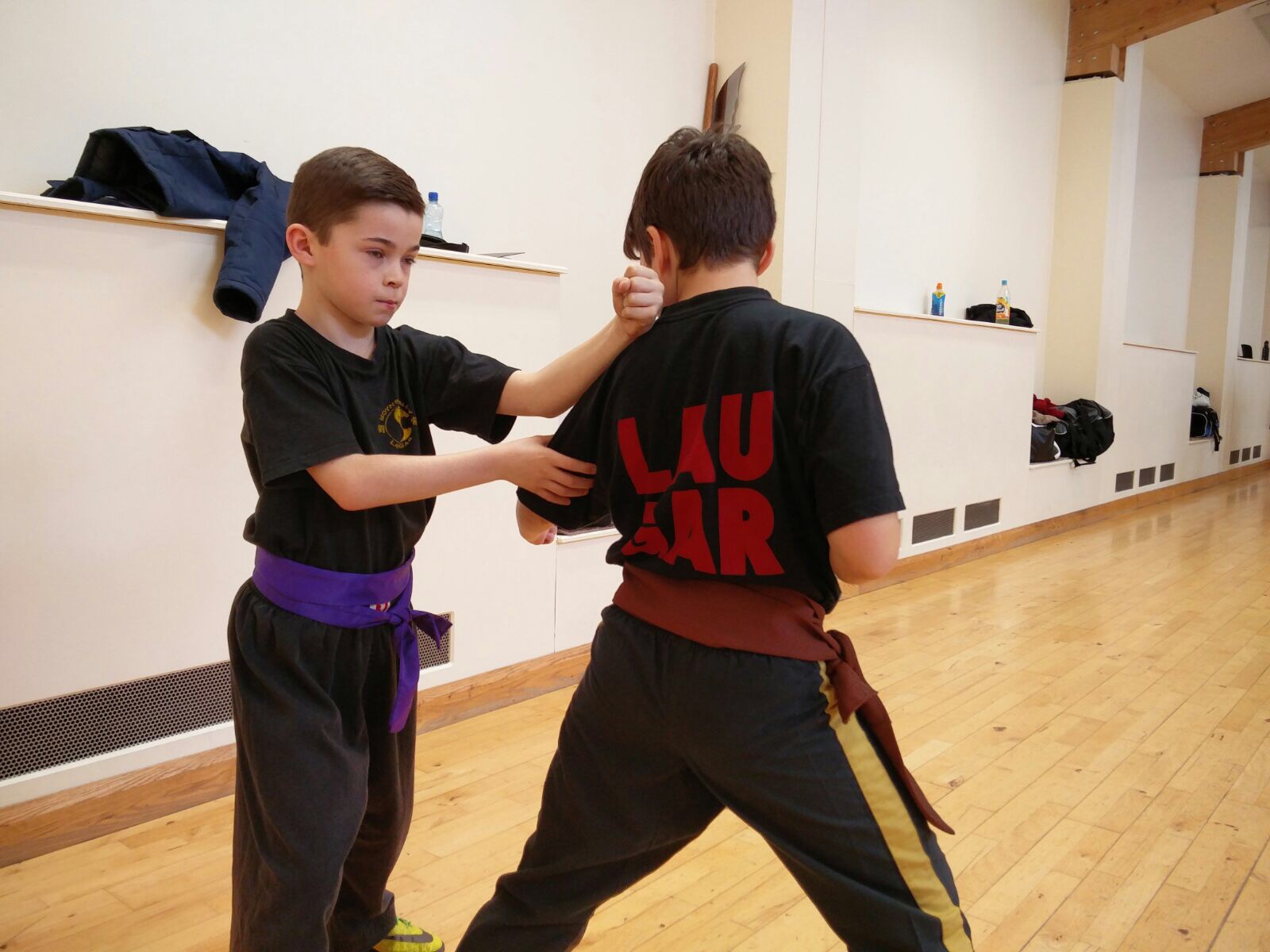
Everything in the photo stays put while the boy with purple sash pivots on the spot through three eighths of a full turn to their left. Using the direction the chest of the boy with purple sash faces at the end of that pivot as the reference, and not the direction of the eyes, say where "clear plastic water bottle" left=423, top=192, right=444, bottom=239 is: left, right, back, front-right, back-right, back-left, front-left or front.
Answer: front

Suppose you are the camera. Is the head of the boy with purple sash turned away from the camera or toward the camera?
toward the camera

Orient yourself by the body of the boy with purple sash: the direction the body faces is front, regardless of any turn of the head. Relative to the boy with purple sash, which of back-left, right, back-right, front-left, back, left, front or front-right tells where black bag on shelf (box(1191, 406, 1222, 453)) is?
left

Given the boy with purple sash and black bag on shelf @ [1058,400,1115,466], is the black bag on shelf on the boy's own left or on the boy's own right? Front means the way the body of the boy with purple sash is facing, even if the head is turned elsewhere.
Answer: on the boy's own left

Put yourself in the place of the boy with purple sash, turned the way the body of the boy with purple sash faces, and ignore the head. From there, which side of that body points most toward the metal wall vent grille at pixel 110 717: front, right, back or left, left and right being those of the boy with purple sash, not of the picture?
back

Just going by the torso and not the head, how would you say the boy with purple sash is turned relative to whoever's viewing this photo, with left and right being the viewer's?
facing the viewer and to the right of the viewer

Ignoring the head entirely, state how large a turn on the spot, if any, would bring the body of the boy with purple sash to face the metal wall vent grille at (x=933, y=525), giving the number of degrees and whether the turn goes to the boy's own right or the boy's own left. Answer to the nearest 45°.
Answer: approximately 90° to the boy's own left

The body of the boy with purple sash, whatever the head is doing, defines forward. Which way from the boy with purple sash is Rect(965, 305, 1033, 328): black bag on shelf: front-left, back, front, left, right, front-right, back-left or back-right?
left
